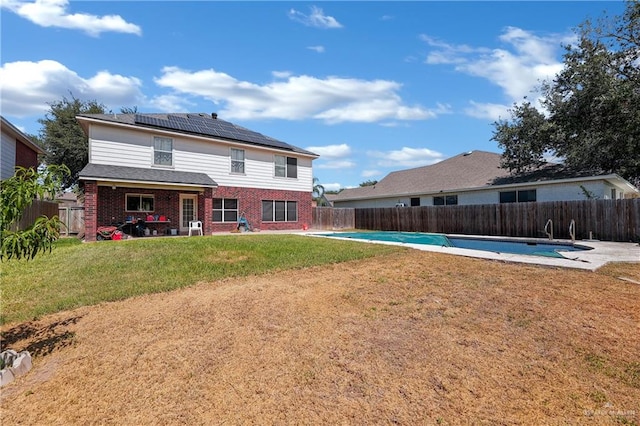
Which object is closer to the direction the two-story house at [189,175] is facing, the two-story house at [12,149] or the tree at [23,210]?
the two-story house

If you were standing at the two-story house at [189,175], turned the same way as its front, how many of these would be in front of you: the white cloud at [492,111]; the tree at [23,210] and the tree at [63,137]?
1

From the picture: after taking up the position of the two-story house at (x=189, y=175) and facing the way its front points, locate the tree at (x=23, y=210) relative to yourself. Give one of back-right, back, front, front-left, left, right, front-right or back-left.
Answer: back-left

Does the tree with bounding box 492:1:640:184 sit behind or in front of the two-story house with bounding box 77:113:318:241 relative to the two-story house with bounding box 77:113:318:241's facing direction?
behind
